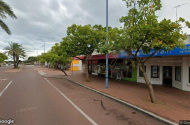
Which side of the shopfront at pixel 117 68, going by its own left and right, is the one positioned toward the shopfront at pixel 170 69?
left

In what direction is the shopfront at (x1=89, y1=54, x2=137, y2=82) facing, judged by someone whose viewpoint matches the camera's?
facing the viewer and to the left of the viewer

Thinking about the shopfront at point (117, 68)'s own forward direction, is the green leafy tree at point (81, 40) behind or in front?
in front

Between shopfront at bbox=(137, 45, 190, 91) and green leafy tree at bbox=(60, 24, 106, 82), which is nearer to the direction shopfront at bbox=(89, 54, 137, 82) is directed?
the green leafy tree

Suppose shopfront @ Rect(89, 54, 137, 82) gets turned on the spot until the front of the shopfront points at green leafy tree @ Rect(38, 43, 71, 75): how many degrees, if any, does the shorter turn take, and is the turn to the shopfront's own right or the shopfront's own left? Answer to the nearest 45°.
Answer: approximately 45° to the shopfront's own right
